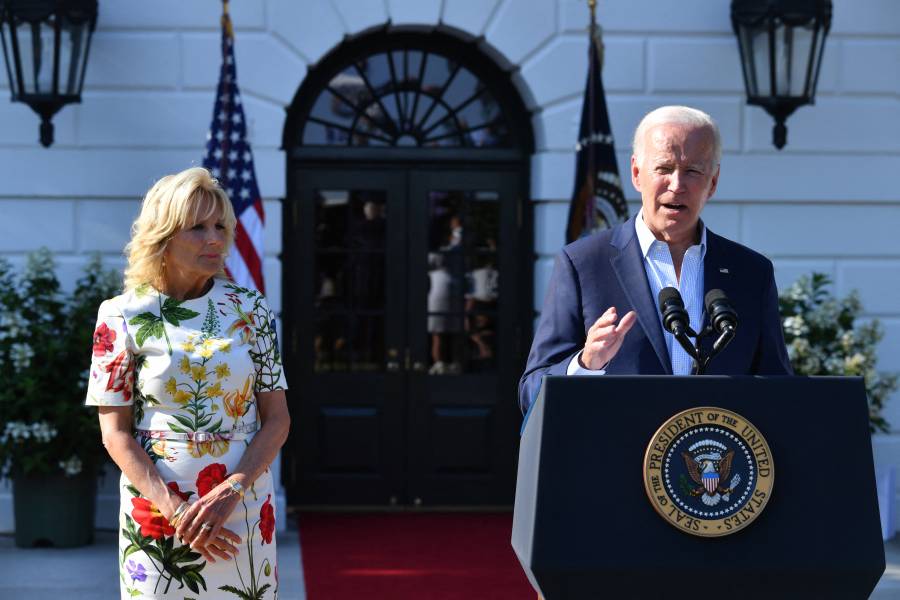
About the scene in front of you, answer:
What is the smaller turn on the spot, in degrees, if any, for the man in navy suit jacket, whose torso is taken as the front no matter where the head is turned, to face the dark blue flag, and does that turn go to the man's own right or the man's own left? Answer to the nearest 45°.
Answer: approximately 180°

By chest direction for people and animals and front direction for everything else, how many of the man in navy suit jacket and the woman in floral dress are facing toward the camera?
2

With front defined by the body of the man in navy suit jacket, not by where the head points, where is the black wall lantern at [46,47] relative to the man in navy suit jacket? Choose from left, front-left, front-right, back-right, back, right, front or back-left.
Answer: back-right

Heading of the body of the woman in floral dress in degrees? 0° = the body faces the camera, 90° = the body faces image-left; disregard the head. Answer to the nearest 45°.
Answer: approximately 0°

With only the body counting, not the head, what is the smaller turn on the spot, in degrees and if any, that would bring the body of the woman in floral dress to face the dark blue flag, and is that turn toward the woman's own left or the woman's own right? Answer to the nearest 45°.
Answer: approximately 135° to the woman's own left

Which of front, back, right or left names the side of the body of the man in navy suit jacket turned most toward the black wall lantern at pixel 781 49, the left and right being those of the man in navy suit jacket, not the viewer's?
back
